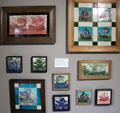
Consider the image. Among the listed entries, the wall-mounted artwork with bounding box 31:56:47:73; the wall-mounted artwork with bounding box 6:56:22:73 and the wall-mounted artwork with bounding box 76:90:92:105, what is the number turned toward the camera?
3

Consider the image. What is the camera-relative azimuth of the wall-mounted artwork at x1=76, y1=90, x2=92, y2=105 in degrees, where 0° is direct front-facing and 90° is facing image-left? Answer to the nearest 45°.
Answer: approximately 0°

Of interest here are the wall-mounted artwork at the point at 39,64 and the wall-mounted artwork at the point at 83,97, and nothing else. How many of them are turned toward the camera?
2

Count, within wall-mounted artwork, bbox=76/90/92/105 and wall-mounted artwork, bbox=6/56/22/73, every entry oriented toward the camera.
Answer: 2

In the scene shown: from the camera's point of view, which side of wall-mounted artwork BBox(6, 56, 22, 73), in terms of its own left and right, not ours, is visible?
front

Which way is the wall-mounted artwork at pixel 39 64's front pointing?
toward the camera
